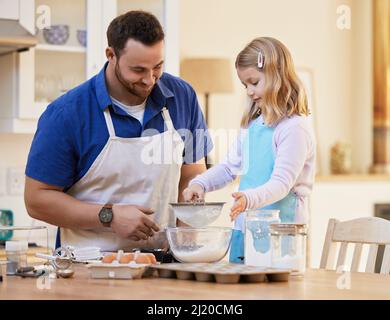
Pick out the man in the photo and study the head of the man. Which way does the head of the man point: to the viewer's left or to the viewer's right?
to the viewer's right

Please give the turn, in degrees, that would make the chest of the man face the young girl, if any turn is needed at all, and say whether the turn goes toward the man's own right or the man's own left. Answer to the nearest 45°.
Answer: approximately 45° to the man's own left

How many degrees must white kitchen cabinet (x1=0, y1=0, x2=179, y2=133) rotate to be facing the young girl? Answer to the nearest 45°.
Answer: approximately 45° to its left

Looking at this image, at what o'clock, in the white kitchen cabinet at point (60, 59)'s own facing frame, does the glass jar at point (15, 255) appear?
The glass jar is roughly at 12 o'clock from the white kitchen cabinet.

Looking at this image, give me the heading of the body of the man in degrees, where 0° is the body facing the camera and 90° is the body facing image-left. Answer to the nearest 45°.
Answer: approximately 315°
